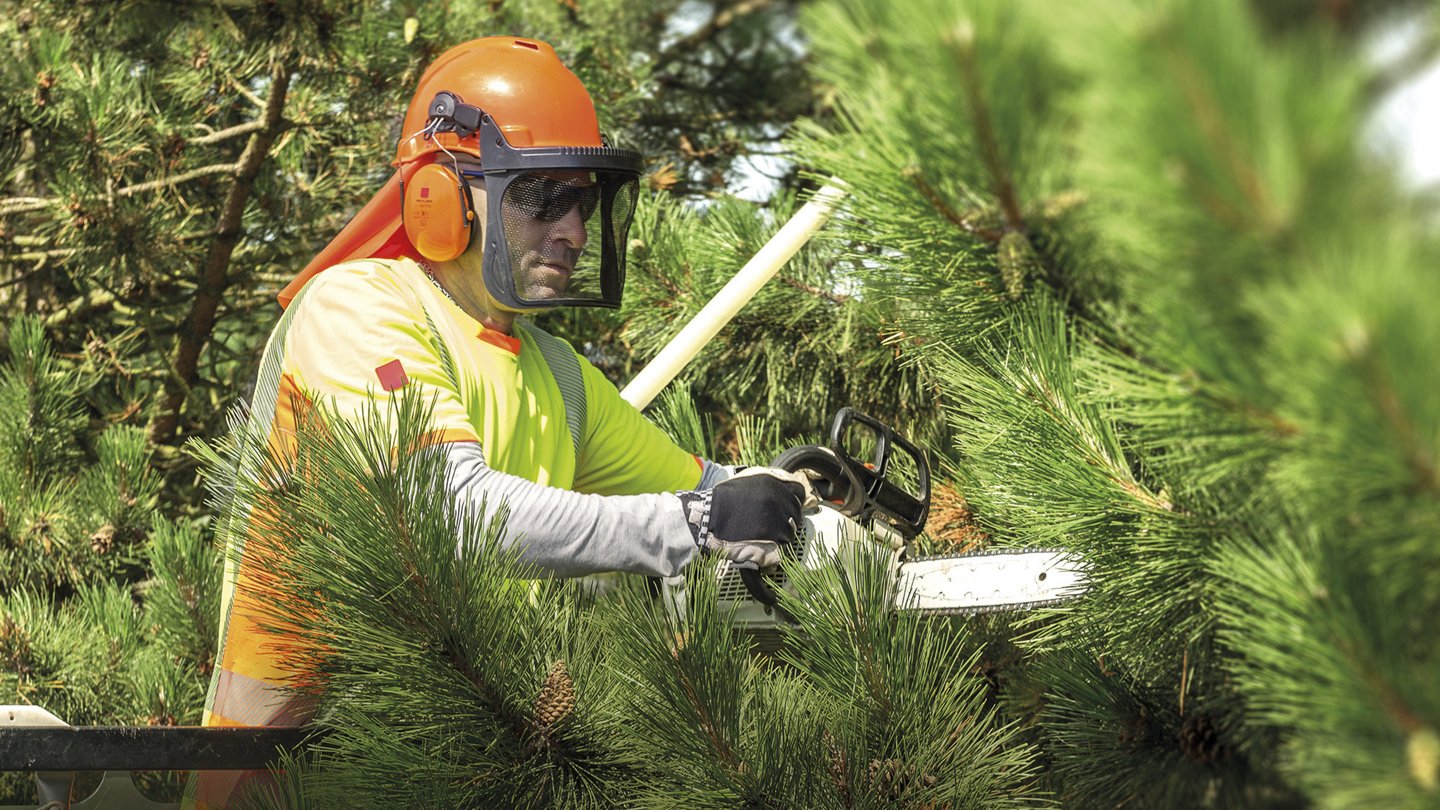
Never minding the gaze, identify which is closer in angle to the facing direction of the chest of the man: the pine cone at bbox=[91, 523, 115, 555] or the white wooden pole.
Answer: the white wooden pole

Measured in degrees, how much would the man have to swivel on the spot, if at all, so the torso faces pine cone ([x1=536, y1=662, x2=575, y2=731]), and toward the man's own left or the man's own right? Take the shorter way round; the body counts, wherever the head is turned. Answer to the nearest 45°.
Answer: approximately 45° to the man's own right

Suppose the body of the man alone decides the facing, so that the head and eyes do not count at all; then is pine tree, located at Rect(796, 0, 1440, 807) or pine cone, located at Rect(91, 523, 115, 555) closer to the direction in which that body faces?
the pine tree

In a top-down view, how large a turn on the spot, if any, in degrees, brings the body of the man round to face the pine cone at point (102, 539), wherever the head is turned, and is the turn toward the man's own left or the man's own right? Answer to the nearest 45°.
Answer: approximately 180°

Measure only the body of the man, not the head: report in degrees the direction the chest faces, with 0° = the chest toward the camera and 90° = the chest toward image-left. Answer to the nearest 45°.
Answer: approximately 315°

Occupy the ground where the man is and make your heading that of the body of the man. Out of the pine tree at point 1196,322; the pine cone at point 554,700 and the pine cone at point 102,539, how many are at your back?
1

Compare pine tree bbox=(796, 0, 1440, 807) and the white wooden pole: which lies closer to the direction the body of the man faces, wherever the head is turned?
the pine tree

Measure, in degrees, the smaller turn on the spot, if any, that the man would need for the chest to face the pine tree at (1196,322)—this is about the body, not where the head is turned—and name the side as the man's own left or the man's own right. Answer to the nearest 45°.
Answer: approximately 45° to the man's own right

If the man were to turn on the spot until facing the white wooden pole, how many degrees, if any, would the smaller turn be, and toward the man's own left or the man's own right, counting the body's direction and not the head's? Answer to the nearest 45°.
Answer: approximately 90° to the man's own left
